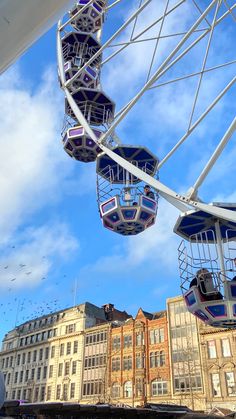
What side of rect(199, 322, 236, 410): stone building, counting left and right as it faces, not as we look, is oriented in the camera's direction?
front
